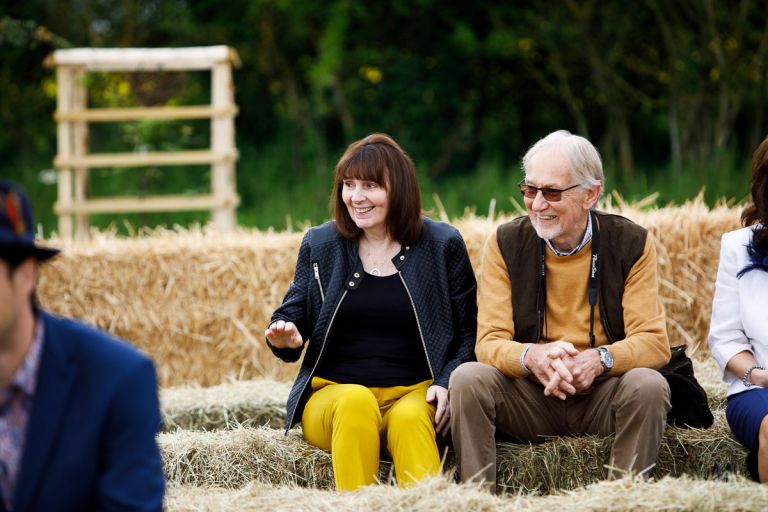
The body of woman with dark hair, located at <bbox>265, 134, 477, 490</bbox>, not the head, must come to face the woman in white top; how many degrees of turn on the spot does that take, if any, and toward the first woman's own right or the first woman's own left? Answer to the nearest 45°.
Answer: approximately 90° to the first woman's own left

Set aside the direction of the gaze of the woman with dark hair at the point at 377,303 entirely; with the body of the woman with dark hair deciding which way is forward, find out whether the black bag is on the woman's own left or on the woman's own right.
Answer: on the woman's own left

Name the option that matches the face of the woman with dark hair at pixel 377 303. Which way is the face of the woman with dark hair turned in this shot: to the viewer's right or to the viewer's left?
to the viewer's left

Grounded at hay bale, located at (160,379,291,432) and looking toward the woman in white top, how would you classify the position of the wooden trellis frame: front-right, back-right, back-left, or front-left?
back-left

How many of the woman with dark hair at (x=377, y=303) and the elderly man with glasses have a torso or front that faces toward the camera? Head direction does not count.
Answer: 2

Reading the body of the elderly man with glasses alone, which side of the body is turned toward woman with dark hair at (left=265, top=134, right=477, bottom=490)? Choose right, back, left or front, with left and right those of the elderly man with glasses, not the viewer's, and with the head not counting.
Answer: right

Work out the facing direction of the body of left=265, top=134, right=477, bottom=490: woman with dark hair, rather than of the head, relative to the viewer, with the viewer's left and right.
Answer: facing the viewer

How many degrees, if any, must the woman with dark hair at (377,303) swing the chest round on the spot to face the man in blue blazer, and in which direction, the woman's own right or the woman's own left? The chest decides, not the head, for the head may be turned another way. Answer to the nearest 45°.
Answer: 0° — they already face them

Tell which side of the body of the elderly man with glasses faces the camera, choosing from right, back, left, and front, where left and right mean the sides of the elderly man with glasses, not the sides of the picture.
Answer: front
